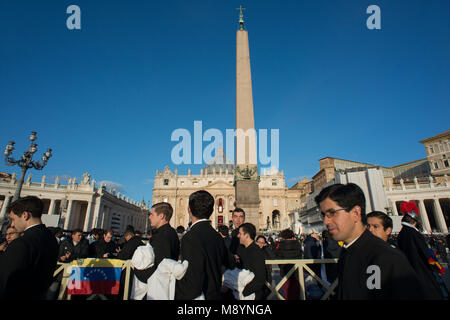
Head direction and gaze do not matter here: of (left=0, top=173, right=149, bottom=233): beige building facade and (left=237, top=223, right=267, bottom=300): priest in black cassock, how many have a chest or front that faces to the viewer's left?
1

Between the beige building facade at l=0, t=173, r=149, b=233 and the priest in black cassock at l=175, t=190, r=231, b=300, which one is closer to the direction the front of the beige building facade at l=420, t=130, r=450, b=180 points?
the beige building facade

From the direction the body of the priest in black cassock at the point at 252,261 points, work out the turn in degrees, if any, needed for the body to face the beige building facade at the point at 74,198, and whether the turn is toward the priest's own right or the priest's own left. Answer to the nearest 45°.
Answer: approximately 45° to the priest's own right

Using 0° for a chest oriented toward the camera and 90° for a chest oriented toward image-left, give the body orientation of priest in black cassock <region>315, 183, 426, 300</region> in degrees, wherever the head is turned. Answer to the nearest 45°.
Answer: approximately 45°

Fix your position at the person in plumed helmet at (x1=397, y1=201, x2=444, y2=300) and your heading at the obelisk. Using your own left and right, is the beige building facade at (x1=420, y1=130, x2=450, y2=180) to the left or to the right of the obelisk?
right

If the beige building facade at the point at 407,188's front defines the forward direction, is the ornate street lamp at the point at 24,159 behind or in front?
in front

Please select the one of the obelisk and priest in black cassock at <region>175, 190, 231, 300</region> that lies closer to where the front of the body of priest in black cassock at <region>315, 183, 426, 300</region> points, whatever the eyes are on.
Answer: the priest in black cassock

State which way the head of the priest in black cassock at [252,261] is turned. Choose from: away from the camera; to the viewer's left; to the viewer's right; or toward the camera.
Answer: to the viewer's left

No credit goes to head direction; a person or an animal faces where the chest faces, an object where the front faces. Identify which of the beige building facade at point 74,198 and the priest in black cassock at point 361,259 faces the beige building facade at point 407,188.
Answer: the beige building facade at point 74,198

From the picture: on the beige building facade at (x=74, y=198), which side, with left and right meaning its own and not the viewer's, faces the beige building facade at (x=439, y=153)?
front

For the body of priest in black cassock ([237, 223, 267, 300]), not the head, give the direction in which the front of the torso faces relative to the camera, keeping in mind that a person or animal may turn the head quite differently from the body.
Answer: to the viewer's left

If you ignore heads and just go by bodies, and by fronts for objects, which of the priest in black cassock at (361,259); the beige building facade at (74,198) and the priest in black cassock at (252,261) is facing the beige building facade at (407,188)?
the beige building facade at (74,198)
